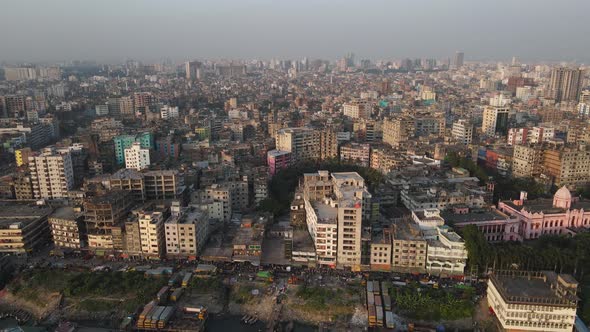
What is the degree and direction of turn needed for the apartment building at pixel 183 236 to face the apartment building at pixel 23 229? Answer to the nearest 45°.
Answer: approximately 135° to its right

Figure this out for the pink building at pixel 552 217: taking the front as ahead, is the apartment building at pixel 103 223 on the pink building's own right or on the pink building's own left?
on the pink building's own right

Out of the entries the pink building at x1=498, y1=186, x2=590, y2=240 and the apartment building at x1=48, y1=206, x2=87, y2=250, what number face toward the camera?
2

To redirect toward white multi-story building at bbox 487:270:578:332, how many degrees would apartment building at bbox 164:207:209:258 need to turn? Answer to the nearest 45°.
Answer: approximately 45° to its left

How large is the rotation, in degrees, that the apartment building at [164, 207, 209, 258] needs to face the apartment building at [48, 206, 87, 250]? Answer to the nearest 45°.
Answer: approximately 135° to its right

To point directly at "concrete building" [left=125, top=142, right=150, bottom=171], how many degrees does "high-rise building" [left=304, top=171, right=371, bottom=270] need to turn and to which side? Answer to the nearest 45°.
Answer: approximately 135° to its right

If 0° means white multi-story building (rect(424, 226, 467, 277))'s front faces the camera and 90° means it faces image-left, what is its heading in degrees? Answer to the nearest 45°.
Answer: approximately 0°

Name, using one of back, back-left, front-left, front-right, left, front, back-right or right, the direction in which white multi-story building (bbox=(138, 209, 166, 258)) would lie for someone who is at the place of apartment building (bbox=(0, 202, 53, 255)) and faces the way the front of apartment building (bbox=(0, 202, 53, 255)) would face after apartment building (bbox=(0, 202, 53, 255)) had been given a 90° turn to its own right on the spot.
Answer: back-left

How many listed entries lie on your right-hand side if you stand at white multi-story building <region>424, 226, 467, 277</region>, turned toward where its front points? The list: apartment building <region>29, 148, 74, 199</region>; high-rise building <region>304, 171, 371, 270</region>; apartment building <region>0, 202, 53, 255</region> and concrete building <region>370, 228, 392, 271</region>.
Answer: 4

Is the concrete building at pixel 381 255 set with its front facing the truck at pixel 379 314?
yes

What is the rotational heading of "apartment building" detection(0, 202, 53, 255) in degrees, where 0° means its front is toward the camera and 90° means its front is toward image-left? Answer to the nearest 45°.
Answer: approximately 0°

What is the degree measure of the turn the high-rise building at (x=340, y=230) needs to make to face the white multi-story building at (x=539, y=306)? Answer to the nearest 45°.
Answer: approximately 45° to its left

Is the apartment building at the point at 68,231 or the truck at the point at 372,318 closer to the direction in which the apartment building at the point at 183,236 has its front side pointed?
the truck

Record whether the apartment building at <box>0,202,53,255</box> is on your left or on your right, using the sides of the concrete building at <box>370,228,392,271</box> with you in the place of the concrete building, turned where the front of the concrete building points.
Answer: on your right
